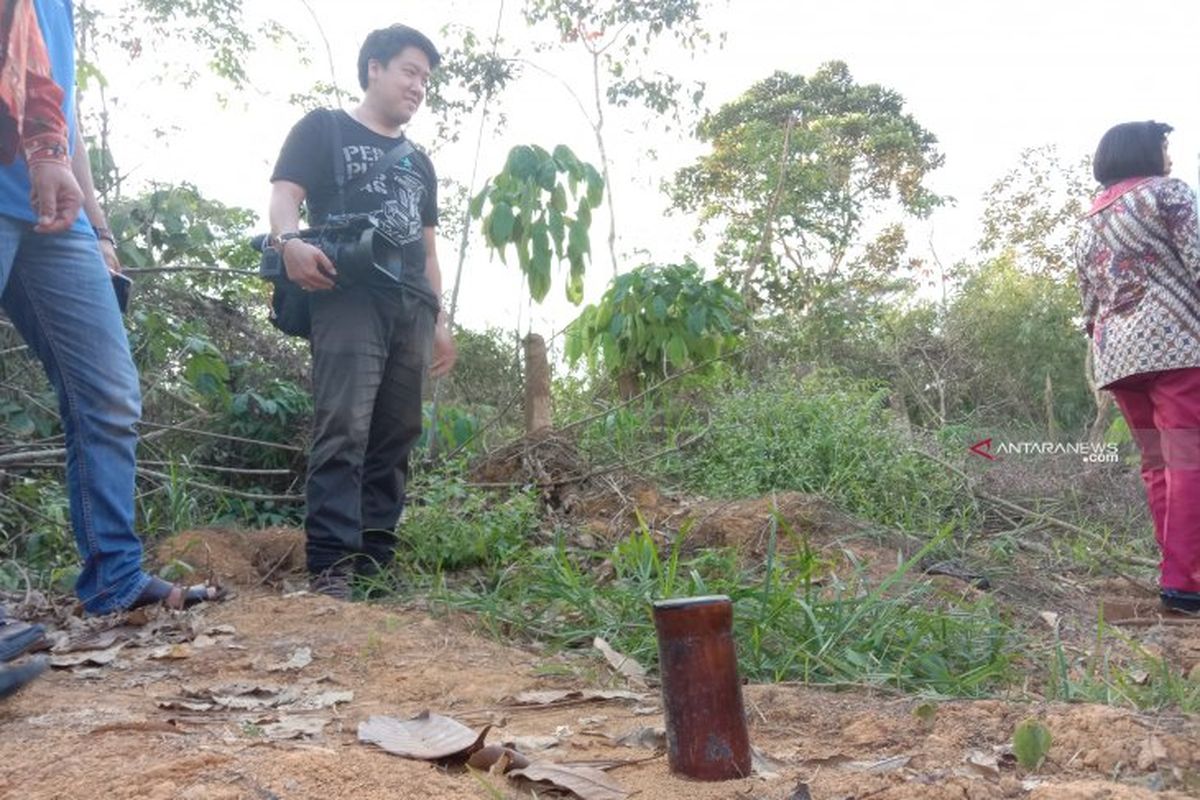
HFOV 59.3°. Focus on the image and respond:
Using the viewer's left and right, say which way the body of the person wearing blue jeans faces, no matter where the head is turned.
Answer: facing to the right of the viewer

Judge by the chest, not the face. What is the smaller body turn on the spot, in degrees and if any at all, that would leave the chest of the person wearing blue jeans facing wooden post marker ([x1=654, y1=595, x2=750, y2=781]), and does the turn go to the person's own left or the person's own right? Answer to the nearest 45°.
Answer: approximately 45° to the person's own right

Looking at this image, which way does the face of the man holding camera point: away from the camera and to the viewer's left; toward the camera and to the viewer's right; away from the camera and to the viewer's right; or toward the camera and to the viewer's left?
toward the camera and to the viewer's right

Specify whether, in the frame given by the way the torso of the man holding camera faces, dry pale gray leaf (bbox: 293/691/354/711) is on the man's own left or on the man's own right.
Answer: on the man's own right

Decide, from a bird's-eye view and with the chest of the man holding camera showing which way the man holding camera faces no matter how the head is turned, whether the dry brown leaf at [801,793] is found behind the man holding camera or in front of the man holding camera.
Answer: in front

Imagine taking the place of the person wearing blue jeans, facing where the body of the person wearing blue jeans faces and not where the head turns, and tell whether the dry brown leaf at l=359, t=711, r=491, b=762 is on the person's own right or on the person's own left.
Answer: on the person's own right

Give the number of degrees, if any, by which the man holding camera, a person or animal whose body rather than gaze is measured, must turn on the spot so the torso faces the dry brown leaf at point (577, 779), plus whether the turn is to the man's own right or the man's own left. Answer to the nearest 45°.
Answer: approximately 45° to the man's own right

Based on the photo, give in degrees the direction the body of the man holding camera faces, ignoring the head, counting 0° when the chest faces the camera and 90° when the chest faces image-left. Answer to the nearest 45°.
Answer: approximately 315°

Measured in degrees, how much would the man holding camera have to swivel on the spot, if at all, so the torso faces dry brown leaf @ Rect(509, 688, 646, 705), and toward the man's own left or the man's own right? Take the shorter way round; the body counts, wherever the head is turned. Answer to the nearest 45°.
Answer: approximately 45° to the man's own right

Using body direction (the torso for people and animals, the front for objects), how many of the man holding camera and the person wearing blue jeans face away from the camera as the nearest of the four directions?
0

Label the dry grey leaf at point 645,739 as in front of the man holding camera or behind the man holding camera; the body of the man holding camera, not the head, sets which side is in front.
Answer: in front

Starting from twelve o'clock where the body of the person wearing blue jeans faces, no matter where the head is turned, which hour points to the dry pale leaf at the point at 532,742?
The dry pale leaf is roughly at 2 o'clock from the person wearing blue jeans.
